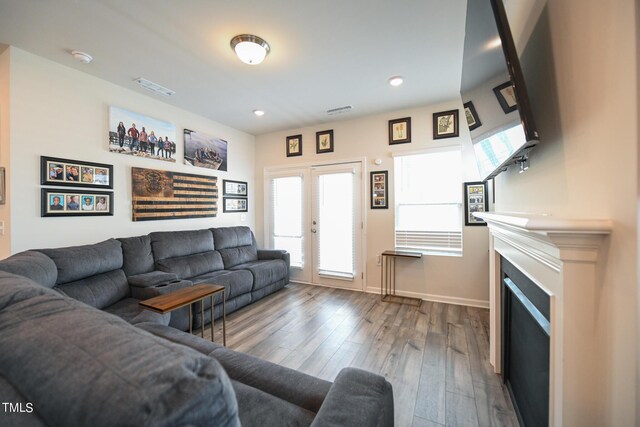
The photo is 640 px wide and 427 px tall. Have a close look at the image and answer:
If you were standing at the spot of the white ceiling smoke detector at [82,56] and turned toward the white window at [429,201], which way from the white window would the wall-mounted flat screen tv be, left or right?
right

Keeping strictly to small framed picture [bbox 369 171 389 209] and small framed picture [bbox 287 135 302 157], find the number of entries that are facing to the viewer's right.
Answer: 0

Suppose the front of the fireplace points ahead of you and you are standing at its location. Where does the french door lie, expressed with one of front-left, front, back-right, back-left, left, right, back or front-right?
front-right

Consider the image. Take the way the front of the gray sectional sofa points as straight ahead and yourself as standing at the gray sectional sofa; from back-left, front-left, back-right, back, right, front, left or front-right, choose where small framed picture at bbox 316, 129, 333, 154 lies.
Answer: front-left

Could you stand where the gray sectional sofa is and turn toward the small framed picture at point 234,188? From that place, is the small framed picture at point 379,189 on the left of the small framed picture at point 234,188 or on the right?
right

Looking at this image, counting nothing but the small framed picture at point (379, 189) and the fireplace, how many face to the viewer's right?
0

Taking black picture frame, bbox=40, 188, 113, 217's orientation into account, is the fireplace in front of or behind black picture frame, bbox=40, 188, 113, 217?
in front

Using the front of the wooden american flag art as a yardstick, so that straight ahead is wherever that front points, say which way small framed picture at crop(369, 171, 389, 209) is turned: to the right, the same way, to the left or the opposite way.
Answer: to the right

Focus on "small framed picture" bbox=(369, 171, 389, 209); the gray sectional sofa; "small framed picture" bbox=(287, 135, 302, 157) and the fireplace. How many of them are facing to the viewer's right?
1

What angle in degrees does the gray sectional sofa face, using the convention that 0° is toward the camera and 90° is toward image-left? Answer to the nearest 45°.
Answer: approximately 270°

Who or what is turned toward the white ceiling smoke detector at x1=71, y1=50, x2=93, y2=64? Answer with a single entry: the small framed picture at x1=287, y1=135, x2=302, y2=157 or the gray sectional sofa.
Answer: the small framed picture

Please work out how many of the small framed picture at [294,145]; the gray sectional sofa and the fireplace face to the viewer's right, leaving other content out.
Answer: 1

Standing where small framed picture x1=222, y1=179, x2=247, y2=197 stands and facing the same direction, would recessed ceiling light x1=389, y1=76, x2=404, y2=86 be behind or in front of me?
in front

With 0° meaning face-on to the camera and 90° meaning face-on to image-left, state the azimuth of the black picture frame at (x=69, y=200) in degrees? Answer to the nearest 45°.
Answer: approximately 315°

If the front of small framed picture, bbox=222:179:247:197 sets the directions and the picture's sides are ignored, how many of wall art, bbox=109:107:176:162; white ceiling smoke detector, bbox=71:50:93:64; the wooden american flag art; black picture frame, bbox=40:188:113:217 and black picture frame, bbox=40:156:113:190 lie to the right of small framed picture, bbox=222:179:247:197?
5

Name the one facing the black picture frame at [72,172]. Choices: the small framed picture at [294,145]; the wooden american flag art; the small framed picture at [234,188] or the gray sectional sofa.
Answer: the small framed picture at [294,145]
